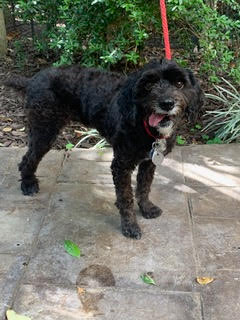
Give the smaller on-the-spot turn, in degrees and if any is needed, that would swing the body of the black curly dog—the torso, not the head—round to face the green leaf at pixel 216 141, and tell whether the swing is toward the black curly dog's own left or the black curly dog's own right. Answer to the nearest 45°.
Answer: approximately 90° to the black curly dog's own left

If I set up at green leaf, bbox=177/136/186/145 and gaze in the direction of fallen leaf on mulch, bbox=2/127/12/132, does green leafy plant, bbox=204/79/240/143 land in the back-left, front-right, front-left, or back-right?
back-right

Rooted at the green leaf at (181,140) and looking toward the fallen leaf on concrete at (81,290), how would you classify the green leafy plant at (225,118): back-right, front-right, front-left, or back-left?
back-left

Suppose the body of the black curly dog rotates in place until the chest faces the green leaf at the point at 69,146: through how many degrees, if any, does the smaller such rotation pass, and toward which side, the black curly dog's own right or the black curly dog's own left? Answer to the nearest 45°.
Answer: approximately 180°

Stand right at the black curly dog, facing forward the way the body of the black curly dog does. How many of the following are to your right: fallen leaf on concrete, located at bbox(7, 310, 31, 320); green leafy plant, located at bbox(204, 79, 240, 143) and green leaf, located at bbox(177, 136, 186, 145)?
1

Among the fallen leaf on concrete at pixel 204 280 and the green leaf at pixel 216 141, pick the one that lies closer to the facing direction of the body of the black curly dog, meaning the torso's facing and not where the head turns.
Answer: the fallen leaf on concrete

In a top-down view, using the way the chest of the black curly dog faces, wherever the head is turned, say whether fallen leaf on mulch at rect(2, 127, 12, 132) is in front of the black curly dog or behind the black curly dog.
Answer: behind

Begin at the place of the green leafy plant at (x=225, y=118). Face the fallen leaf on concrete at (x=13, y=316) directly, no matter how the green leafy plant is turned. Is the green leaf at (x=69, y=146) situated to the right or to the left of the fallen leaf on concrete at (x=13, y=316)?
right

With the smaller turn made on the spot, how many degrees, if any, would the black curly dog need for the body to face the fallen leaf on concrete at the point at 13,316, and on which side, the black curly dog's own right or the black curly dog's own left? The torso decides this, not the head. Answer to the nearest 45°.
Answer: approximately 90° to the black curly dog's own right

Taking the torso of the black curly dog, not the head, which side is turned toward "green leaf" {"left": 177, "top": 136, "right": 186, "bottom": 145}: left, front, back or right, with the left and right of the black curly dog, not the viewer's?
left
